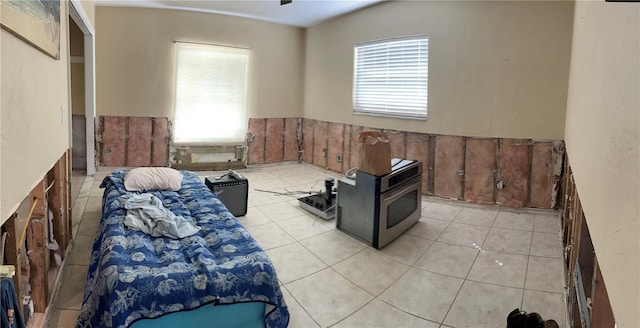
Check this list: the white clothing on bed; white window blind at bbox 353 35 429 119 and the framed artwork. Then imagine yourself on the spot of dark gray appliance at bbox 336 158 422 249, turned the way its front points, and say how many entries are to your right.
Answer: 2

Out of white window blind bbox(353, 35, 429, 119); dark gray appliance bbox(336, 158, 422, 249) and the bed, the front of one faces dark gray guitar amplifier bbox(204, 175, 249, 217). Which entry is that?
the white window blind

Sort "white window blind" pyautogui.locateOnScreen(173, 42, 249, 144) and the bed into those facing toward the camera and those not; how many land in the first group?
2

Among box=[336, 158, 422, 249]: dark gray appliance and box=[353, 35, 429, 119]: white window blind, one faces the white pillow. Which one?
the white window blind

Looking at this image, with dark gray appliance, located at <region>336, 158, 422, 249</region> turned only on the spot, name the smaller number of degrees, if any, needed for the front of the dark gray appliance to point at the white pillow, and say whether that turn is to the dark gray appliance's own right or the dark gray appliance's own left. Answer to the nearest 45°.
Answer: approximately 135° to the dark gray appliance's own right

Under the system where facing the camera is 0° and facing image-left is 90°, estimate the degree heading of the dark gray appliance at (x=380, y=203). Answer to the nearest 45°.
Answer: approximately 315°

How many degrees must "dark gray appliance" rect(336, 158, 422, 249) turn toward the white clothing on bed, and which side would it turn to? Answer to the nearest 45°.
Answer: approximately 90° to its right

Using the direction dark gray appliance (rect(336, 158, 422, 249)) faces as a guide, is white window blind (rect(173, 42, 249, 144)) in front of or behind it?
behind

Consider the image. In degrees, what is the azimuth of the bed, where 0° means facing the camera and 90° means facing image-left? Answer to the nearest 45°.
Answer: approximately 0°
